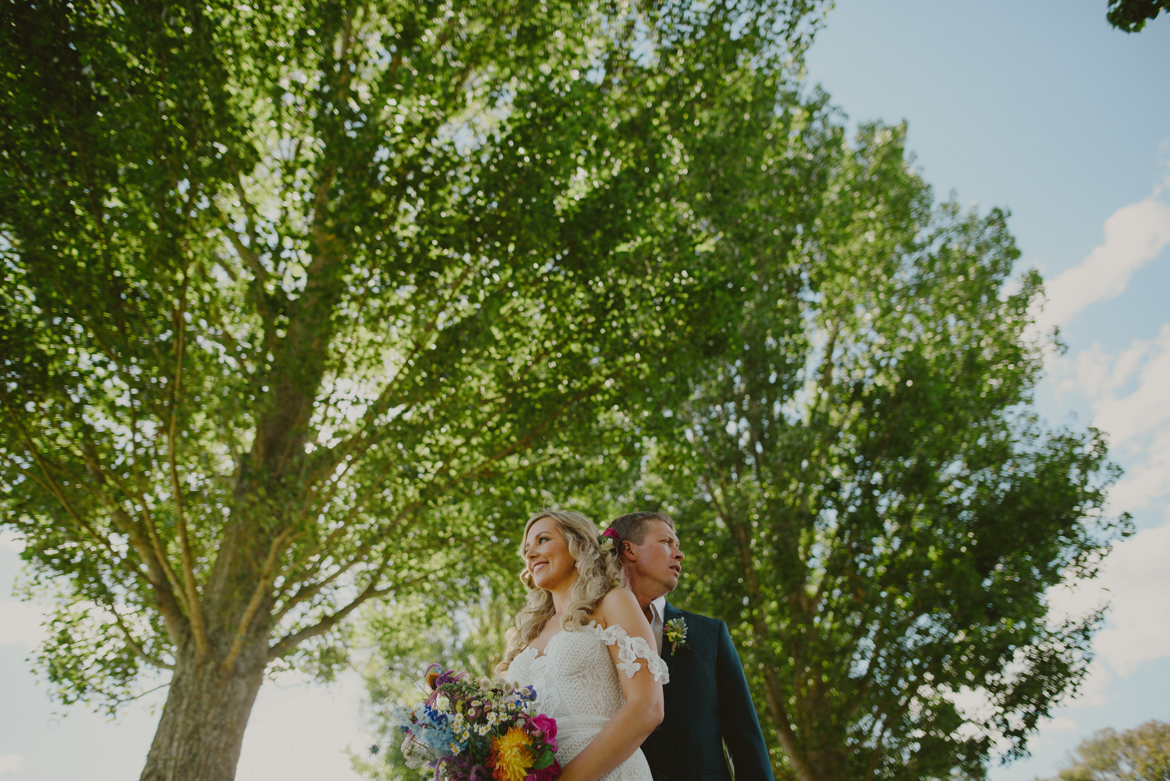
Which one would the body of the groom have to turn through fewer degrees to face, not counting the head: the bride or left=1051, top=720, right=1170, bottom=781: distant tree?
the bride

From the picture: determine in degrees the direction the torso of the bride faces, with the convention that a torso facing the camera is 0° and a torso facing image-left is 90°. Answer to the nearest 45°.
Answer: approximately 45°

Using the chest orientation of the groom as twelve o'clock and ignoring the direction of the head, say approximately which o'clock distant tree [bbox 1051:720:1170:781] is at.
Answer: The distant tree is roughly at 7 o'clock from the groom.

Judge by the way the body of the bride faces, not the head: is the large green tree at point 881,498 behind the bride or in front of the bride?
behind

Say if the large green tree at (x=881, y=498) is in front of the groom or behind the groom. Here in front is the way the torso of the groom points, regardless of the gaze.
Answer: behind

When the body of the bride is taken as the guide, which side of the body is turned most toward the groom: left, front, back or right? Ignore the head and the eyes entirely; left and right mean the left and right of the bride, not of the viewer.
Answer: back

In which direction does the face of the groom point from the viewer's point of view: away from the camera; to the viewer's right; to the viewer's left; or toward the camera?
to the viewer's right

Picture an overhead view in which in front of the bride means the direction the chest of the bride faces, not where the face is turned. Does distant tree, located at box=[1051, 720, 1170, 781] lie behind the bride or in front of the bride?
behind

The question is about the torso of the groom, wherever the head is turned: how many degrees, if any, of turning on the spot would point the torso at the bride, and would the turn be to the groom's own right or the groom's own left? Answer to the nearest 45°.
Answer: approximately 45° to the groom's own right
